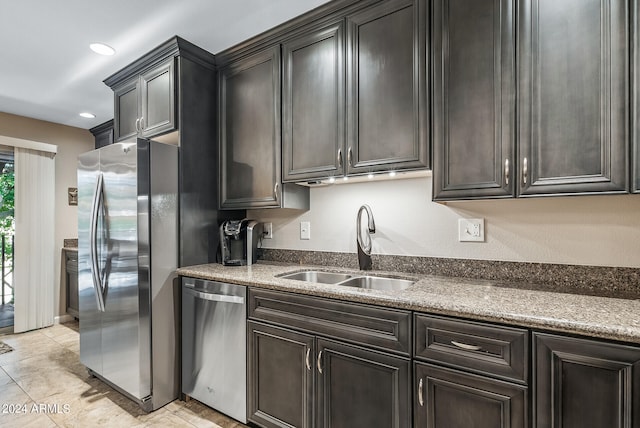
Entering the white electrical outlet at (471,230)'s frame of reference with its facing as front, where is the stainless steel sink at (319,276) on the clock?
The stainless steel sink is roughly at 3 o'clock from the white electrical outlet.

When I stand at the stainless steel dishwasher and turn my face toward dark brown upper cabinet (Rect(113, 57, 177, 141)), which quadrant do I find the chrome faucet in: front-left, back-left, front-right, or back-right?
back-right

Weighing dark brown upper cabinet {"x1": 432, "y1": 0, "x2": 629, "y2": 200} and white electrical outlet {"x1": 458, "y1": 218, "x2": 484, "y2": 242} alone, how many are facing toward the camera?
2

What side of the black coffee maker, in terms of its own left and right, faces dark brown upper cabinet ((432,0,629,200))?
left

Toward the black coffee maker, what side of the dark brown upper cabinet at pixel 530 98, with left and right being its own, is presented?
right
